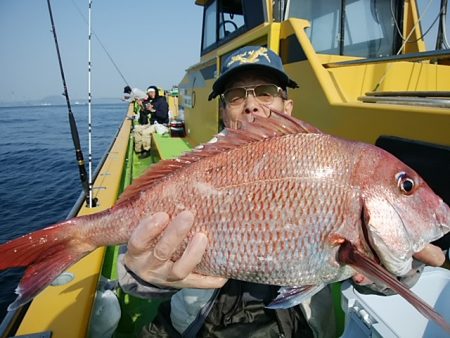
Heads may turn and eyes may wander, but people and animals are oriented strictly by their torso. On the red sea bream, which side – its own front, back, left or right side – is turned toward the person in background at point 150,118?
left

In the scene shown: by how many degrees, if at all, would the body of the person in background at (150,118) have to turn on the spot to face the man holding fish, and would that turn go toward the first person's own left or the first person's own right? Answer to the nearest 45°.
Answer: approximately 45° to the first person's own left

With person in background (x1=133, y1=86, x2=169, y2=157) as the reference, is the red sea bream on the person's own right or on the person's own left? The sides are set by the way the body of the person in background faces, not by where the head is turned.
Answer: on the person's own left

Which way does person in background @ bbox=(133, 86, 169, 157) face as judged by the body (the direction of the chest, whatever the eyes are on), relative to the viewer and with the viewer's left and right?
facing the viewer and to the left of the viewer

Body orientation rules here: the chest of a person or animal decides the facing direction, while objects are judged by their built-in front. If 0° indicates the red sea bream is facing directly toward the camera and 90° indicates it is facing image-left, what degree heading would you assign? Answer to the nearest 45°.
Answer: approximately 270°

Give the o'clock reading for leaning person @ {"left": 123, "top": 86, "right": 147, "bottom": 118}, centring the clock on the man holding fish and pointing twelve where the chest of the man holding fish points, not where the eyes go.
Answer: The leaning person is roughly at 5 o'clock from the man holding fish.

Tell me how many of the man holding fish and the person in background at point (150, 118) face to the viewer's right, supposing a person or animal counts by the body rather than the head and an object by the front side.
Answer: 0

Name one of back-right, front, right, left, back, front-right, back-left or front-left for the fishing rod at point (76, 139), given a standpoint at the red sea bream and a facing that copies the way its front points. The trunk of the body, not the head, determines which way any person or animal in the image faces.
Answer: back-left

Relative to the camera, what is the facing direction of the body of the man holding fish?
toward the camera

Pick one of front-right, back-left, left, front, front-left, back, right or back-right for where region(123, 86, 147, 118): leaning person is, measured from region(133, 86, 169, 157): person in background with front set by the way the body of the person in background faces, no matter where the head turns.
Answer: back-right
